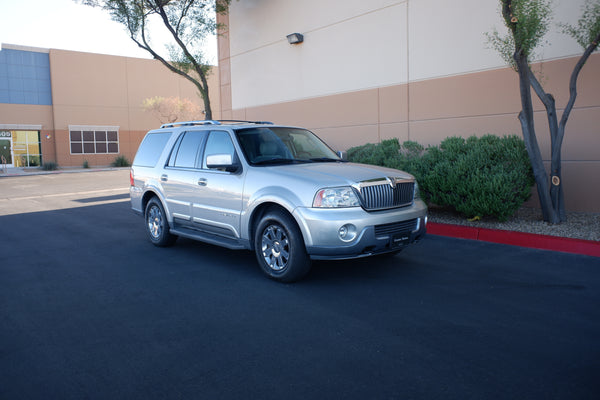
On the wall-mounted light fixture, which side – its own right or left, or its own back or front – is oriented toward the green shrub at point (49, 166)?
right

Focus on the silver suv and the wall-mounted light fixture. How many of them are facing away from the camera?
0

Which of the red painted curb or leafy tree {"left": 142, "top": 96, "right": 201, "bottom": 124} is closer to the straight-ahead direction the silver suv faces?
the red painted curb

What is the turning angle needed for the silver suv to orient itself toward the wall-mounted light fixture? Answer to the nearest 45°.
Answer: approximately 135° to its left

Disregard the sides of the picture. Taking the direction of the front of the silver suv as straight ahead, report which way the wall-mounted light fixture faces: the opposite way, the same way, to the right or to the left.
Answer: to the right

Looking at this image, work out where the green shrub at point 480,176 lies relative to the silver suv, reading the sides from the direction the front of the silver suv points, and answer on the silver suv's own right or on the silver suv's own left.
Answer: on the silver suv's own left

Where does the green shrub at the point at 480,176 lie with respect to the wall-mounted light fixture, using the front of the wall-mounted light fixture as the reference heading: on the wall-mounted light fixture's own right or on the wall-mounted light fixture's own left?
on the wall-mounted light fixture's own left

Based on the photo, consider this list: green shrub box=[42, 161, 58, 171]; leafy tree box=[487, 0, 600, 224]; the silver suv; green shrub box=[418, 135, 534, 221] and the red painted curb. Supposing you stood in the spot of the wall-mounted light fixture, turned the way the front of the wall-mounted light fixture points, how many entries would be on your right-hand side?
1

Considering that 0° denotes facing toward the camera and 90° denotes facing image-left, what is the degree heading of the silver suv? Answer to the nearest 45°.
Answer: approximately 315°

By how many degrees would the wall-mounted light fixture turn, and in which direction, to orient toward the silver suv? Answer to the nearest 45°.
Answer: approximately 45° to its left

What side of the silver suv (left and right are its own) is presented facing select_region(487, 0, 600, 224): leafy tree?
left

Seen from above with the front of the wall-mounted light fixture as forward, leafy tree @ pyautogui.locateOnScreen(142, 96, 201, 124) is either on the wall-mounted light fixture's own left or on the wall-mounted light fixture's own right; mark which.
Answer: on the wall-mounted light fixture's own right

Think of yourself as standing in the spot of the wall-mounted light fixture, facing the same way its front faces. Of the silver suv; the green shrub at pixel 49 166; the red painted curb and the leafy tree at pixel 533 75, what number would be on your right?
1

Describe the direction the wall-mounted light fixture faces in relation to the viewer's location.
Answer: facing the viewer and to the left of the viewer
